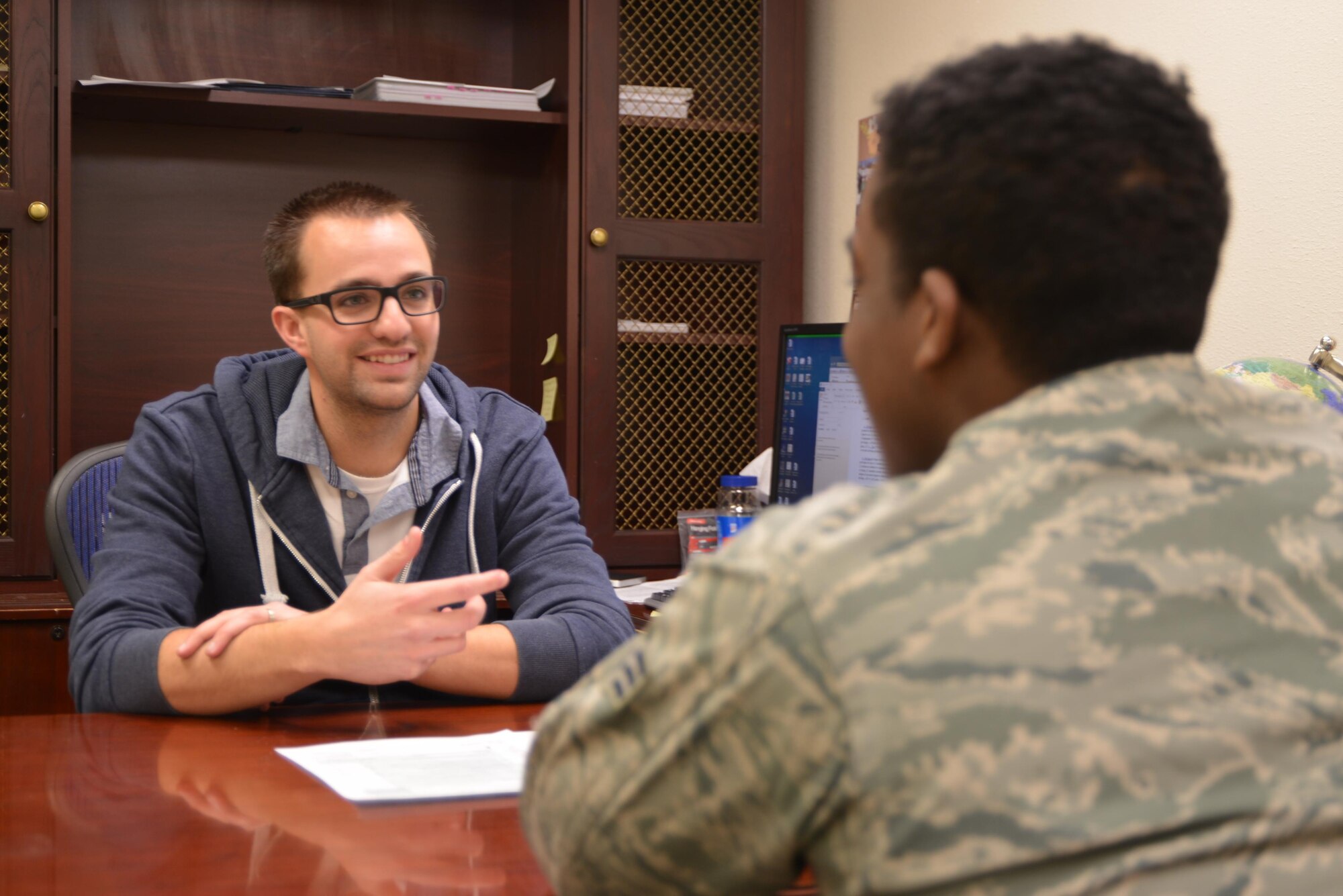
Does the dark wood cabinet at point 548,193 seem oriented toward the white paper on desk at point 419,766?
yes

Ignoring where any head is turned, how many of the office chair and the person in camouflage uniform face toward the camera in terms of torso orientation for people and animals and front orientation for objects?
1

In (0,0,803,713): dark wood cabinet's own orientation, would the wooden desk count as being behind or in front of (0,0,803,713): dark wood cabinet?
in front

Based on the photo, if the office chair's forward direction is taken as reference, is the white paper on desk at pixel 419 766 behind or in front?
in front

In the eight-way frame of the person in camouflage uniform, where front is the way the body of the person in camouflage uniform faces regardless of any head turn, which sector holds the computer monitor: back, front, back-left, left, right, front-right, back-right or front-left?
front-right

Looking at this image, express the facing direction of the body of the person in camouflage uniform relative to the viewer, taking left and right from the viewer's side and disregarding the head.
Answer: facing away from the viewer and to the left of the viewer

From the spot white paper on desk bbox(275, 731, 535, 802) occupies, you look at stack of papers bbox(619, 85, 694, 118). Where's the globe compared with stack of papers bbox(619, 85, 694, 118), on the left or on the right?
right

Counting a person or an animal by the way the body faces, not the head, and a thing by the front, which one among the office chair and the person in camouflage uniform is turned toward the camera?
the office chair

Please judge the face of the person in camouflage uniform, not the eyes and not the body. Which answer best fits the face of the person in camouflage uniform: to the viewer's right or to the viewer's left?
to the viewer's left

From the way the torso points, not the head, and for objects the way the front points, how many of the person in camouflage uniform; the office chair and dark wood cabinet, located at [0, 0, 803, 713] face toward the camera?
2

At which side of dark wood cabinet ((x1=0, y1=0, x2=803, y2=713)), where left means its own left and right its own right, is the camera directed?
front

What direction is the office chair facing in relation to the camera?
toward the camera

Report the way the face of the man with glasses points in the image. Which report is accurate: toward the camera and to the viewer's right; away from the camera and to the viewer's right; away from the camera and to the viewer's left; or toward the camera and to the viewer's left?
toward the camera and to the viewer's right
